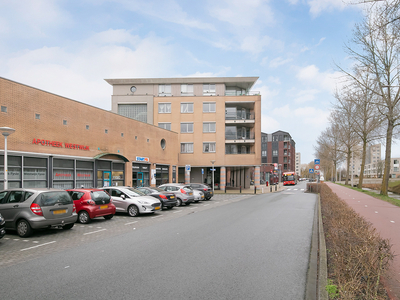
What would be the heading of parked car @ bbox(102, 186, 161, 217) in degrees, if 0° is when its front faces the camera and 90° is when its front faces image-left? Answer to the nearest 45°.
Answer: approximately 315°

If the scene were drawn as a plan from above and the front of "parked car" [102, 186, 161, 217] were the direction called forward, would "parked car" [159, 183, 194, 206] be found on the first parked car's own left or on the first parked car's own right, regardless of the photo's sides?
on the first parked car's own left

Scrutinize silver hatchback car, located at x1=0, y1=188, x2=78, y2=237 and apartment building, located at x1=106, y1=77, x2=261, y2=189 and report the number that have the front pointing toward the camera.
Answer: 1

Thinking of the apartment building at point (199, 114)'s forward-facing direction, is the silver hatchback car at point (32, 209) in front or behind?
in front

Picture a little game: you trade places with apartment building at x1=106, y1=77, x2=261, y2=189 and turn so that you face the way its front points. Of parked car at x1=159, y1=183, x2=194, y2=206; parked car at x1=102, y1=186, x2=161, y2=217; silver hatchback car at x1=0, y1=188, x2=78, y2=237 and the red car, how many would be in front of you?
4

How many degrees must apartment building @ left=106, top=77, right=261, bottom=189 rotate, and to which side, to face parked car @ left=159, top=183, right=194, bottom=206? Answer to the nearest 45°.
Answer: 0° — it already faces it

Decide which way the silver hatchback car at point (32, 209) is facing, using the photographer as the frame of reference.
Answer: facing away from the viewer and to the left of the viewer

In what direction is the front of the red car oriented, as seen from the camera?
facing away from the viewer and to the left of the viewer

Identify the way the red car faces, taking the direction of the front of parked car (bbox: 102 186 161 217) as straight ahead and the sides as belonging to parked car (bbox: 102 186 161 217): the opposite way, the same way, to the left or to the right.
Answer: the opposite way

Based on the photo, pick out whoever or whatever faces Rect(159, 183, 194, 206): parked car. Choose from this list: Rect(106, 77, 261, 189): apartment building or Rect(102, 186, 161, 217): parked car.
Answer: the apartment building

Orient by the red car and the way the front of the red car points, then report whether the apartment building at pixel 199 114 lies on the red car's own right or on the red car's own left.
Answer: on the red car's own right

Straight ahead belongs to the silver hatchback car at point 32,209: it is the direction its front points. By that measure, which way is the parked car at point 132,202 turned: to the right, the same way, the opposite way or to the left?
the opposite way
